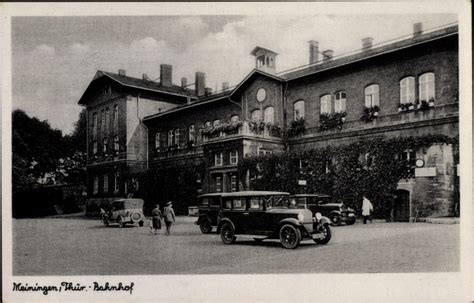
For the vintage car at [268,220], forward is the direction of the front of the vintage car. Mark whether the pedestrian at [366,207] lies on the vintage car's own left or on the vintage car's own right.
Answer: on the vintage car's own left

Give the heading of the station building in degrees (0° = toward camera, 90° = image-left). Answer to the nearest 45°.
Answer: approximately 45°

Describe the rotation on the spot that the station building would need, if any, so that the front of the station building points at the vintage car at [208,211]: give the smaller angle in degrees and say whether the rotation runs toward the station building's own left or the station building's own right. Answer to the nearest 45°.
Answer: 0° — it already faces it

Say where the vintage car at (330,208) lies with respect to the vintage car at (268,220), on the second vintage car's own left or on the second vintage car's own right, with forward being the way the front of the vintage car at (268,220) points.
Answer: on the second vintage car's own left
